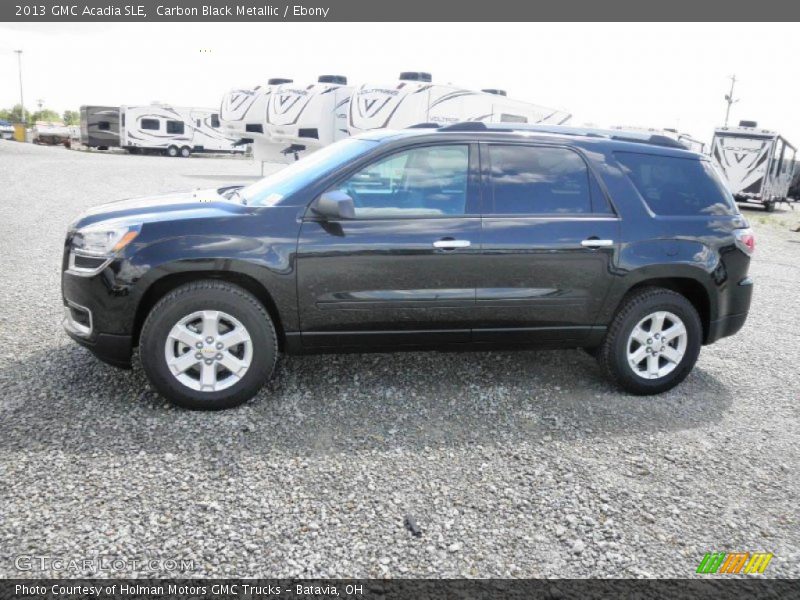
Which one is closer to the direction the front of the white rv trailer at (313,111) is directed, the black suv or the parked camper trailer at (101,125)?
the black suv

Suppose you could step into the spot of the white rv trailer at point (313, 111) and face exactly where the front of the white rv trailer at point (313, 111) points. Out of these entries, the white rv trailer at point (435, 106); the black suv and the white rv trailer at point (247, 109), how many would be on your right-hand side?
1

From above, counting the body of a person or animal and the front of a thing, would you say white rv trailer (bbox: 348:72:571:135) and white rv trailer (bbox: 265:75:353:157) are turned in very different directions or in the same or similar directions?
same or similar directions

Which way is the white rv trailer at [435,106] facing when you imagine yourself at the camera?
facing the viewer and to the left of the viewer

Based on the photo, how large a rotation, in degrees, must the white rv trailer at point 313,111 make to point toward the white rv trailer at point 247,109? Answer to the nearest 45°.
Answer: approximately 90° to its right

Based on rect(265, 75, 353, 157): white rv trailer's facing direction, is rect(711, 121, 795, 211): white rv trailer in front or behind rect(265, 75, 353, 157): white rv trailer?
behind

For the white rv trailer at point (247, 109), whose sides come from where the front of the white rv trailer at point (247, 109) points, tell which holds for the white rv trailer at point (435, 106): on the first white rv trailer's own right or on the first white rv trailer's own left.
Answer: on the first white rv trailer's own left

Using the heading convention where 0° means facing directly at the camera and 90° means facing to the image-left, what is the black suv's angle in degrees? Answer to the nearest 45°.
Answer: approximately 90°

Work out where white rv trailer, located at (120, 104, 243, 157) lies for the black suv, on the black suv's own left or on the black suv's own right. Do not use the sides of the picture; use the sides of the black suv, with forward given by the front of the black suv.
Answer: on the black suv's own right
